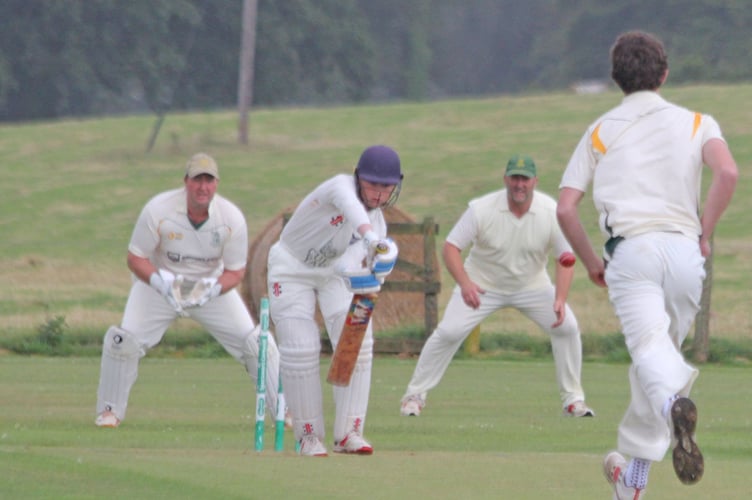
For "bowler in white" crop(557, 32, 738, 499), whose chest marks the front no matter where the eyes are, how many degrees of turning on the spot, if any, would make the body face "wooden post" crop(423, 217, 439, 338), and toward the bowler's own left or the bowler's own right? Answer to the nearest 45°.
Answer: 0° — they already face it

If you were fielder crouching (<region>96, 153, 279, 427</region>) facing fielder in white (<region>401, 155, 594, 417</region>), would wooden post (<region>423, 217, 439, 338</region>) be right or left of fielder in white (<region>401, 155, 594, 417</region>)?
left

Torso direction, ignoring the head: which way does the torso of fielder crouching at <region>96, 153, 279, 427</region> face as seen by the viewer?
toward the camera

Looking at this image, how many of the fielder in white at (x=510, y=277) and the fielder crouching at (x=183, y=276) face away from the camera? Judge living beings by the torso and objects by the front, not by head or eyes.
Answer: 0

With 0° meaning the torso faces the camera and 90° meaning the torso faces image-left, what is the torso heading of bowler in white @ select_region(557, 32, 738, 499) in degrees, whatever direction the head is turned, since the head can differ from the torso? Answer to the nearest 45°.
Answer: approximately 180°

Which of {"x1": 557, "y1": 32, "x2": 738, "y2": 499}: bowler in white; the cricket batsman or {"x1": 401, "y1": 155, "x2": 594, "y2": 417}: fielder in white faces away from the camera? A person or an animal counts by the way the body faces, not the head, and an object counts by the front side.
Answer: {"x1": 557, "y1": 32, "x2": 738, "y2": 499}: bowler in white

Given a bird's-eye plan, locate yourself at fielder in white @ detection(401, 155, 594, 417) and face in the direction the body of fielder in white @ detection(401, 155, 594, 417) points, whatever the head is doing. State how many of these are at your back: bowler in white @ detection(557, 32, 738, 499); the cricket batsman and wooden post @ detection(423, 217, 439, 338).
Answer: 1

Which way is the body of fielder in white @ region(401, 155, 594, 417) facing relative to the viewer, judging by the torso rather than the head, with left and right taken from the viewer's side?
facing the viewer

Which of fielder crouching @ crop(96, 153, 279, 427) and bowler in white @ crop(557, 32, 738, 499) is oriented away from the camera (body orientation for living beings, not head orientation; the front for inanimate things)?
the bowler in white

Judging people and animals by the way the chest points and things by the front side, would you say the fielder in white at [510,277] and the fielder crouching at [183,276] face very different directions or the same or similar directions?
same or similar directions

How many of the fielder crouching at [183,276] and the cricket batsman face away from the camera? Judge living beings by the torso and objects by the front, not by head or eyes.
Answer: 0

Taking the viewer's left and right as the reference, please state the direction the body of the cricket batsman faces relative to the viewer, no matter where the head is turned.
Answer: facing the viewer and to the right of the viewer

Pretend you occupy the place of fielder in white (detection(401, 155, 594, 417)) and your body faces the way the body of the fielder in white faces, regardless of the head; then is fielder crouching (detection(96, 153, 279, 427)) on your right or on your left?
on your right

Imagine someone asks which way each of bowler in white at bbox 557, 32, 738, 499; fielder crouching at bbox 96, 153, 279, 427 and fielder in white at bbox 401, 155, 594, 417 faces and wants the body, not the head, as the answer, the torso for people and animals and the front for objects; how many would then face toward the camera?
2
